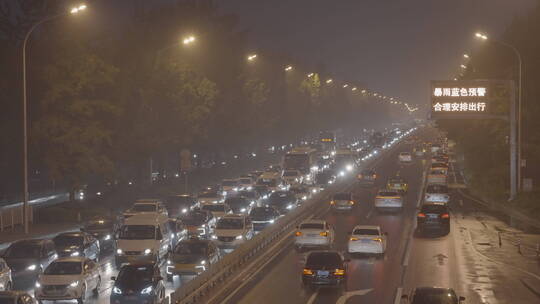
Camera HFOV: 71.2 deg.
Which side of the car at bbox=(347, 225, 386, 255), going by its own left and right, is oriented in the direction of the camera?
back

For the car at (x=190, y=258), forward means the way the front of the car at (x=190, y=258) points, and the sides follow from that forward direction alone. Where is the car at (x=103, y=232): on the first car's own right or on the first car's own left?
on the first car's own right

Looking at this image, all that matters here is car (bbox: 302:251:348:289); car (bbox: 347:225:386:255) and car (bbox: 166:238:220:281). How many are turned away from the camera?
2

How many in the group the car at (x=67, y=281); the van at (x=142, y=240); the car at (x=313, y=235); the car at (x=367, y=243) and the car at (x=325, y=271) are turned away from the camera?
3

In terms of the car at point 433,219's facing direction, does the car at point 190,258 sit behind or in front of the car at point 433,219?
behind

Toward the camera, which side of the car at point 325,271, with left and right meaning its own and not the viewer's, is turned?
back

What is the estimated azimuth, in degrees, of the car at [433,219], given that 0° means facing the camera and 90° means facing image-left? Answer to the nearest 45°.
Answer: approximately 180°

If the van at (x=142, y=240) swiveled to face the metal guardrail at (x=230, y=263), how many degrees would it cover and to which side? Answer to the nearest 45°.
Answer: approximately 90° to its left

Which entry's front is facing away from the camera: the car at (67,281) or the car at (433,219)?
the car at (433,219)
